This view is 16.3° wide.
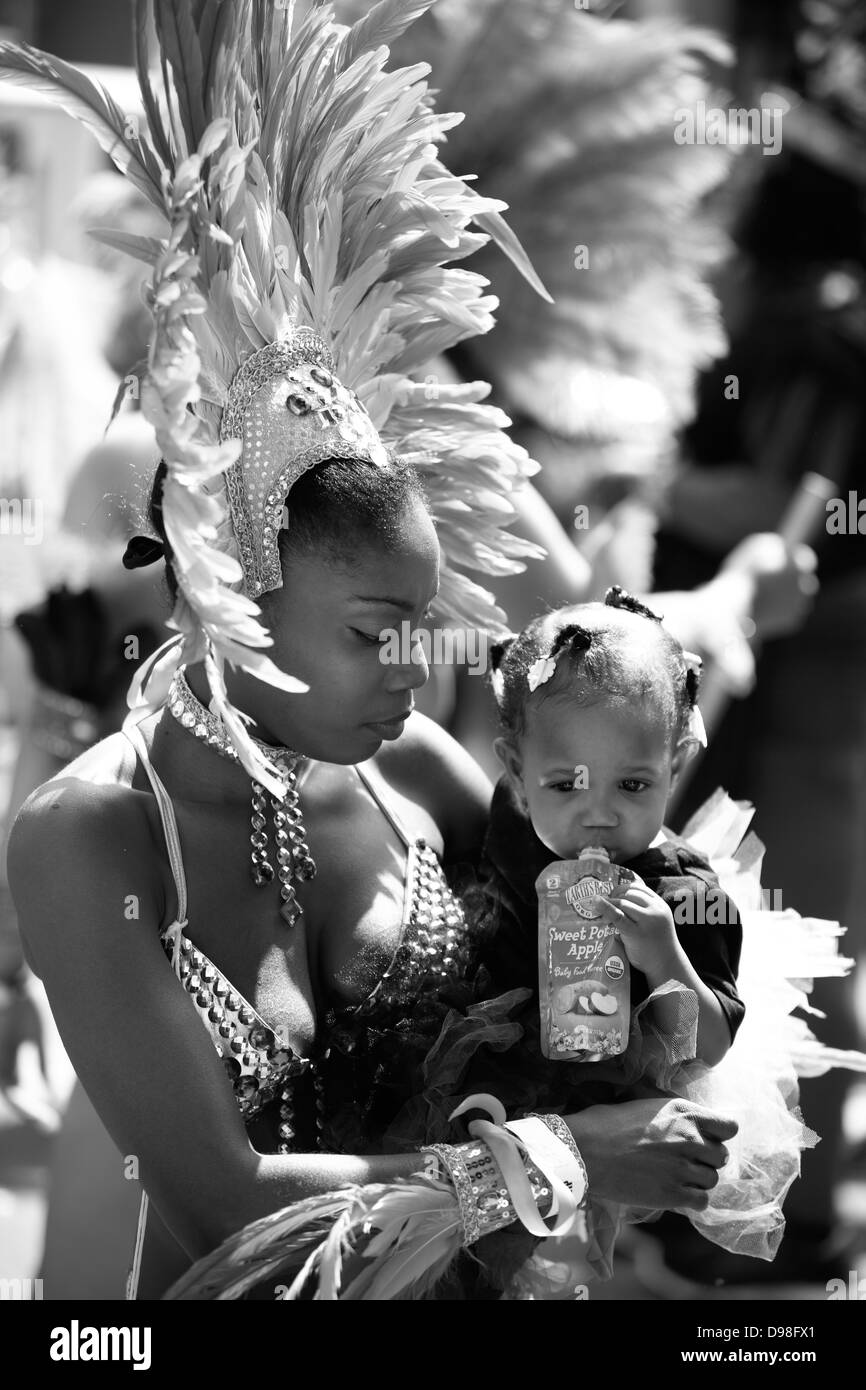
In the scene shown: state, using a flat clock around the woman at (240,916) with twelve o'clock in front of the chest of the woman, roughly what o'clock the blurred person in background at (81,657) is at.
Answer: The blurred person in background is roughly at 7 o'clock from the woman.

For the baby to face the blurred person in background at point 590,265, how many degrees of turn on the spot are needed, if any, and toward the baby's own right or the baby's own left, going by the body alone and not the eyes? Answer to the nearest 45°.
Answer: approximately 180°

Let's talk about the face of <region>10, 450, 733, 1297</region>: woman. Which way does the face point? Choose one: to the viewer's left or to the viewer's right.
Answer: to the viewer's right

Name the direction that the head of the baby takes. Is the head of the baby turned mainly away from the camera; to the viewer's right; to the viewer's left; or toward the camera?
toward the camera

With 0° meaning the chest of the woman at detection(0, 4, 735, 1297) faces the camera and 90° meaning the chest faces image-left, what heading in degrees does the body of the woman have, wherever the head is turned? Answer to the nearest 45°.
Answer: approximately 315°

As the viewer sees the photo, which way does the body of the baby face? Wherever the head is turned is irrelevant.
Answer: toward the camera

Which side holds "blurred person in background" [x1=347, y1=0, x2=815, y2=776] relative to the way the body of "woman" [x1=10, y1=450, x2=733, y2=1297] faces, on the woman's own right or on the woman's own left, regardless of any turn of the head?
on the woman's own left

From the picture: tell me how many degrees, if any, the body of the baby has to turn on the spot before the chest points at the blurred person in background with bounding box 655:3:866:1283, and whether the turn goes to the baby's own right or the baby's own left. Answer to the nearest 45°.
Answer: approximately 180°

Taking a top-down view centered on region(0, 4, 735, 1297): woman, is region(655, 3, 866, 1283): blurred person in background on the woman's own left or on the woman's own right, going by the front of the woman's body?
on the woman's own left
